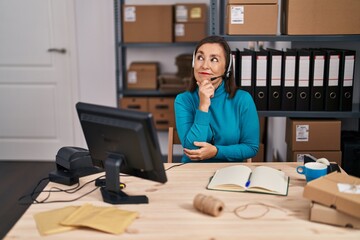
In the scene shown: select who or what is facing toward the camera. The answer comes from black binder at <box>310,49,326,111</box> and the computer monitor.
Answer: the black binder

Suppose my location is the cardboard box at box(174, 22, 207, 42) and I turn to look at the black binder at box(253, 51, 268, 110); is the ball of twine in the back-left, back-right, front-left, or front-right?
front-right

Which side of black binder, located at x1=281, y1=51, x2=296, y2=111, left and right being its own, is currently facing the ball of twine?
front

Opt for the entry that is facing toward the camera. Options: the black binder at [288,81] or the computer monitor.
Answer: the black binder

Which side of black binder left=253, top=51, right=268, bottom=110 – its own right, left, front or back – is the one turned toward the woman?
front

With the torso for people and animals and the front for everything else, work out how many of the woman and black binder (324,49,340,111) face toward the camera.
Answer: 2

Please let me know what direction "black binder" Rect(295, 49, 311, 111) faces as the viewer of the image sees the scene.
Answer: facing the viewer

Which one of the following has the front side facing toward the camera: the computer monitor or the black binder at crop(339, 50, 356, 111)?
the black binder

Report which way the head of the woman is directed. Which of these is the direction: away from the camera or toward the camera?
toward the camera

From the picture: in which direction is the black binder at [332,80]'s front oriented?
toward the camera

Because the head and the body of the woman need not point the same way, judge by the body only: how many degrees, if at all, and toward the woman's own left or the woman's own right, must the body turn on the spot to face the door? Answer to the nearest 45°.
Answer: approximately 135° to the woman's own right

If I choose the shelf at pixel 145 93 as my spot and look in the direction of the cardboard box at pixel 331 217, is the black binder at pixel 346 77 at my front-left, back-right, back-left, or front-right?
front-left

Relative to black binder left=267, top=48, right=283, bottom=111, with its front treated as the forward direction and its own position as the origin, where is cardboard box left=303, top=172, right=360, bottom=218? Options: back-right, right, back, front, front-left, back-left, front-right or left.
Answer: front

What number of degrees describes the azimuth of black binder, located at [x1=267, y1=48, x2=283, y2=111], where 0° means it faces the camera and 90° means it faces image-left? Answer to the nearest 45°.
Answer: approximately 0°

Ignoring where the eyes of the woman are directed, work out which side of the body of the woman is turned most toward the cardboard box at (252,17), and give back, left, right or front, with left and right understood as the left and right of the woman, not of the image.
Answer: back

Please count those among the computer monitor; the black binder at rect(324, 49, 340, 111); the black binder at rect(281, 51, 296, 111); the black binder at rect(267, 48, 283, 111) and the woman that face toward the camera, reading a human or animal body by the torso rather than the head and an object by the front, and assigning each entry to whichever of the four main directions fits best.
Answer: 4
